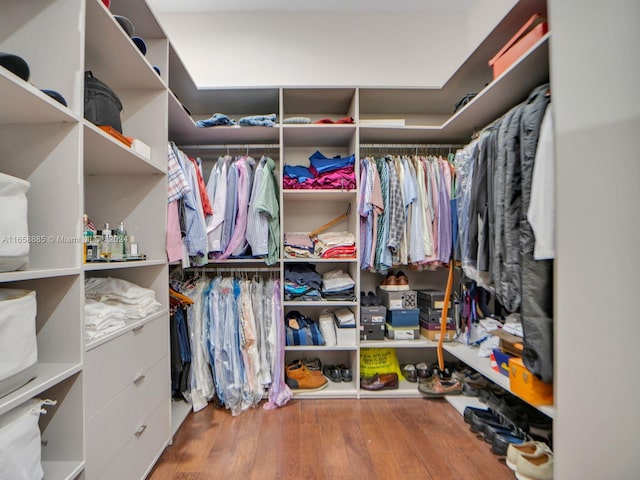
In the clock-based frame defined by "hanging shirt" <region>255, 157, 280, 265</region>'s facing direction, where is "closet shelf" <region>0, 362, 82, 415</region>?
The closet shelf is roughly at 10 o'clock from the hanging shirt.

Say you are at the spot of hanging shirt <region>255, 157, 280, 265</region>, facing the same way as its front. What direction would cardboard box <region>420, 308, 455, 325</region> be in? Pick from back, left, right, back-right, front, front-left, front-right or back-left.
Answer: back

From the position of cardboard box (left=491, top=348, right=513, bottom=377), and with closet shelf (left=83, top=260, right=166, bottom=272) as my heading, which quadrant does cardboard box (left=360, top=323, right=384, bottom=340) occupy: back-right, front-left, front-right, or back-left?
front-right

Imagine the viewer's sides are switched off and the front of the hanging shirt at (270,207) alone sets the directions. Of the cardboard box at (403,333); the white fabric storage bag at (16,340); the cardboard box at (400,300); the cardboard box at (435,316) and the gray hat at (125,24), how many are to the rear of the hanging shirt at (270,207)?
3

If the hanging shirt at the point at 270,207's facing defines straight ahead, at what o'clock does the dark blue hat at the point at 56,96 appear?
The dark blue hat is roughly at 10 o'clock from the hanging shirt.

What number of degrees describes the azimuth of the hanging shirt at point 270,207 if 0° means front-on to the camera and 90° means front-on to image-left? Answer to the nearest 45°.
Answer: approximately 90°
